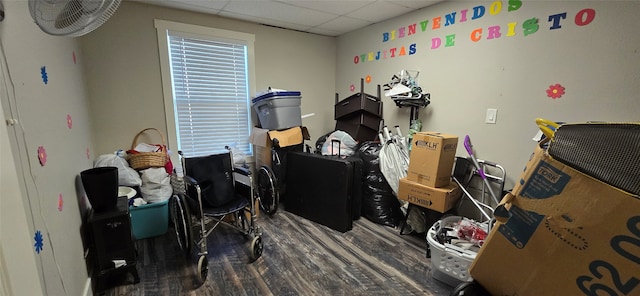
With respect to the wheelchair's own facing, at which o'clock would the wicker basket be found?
The wicker basket is roughly at 6 o'clock from the wheelchair.

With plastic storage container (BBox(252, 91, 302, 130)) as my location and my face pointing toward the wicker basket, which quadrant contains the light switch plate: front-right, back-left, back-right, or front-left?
back-left

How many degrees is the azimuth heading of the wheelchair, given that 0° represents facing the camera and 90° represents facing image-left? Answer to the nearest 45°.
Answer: approximately 315°
